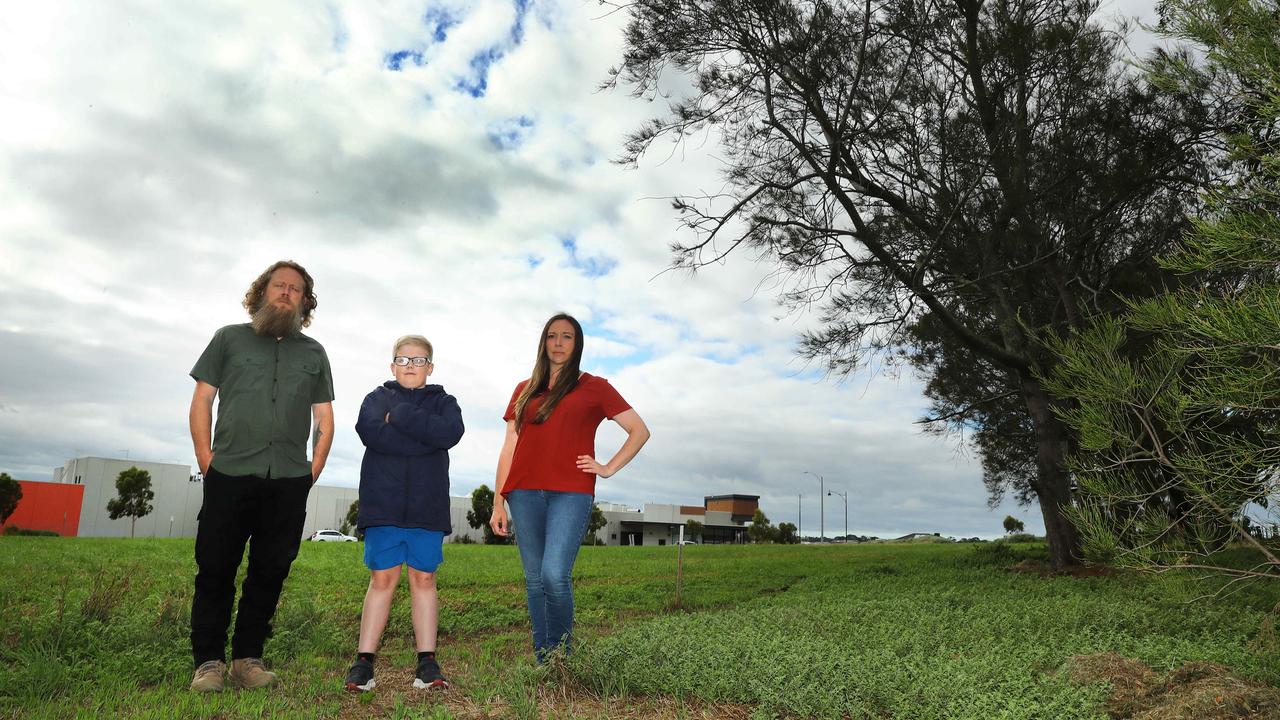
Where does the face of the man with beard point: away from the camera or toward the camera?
toward the camera

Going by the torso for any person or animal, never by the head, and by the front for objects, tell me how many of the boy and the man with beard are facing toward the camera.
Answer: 2

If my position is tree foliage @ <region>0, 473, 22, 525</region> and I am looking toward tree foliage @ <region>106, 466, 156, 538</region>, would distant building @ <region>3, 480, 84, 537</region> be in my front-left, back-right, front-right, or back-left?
front-left

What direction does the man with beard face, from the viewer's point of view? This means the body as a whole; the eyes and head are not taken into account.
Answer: toward the camera

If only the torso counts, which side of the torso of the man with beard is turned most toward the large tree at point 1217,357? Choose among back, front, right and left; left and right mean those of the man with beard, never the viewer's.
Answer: left

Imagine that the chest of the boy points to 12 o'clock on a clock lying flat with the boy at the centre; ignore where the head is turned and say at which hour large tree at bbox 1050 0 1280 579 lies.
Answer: The large tree is roughly at 9 o'clock from the boy.

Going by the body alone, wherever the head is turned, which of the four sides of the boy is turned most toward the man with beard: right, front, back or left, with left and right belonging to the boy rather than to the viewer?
right

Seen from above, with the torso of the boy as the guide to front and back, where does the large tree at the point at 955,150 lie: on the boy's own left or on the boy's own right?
on the boy's own left

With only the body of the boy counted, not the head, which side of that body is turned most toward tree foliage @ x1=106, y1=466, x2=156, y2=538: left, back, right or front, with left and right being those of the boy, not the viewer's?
back

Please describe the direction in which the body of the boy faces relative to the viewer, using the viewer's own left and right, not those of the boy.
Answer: facing the viewer

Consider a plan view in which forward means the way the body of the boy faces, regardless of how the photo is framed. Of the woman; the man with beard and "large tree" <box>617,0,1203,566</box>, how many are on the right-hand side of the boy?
1

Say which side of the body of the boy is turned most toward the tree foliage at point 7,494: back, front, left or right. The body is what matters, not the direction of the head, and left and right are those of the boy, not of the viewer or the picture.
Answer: back

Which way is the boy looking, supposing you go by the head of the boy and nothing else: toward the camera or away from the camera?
toward the camera

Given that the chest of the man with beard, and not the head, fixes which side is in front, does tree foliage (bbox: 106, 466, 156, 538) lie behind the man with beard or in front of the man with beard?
behind

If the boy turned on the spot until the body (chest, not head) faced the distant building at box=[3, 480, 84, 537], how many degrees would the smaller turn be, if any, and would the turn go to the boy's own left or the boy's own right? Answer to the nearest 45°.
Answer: approximately 180°

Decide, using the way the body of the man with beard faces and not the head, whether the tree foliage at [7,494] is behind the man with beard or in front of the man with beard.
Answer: behind
